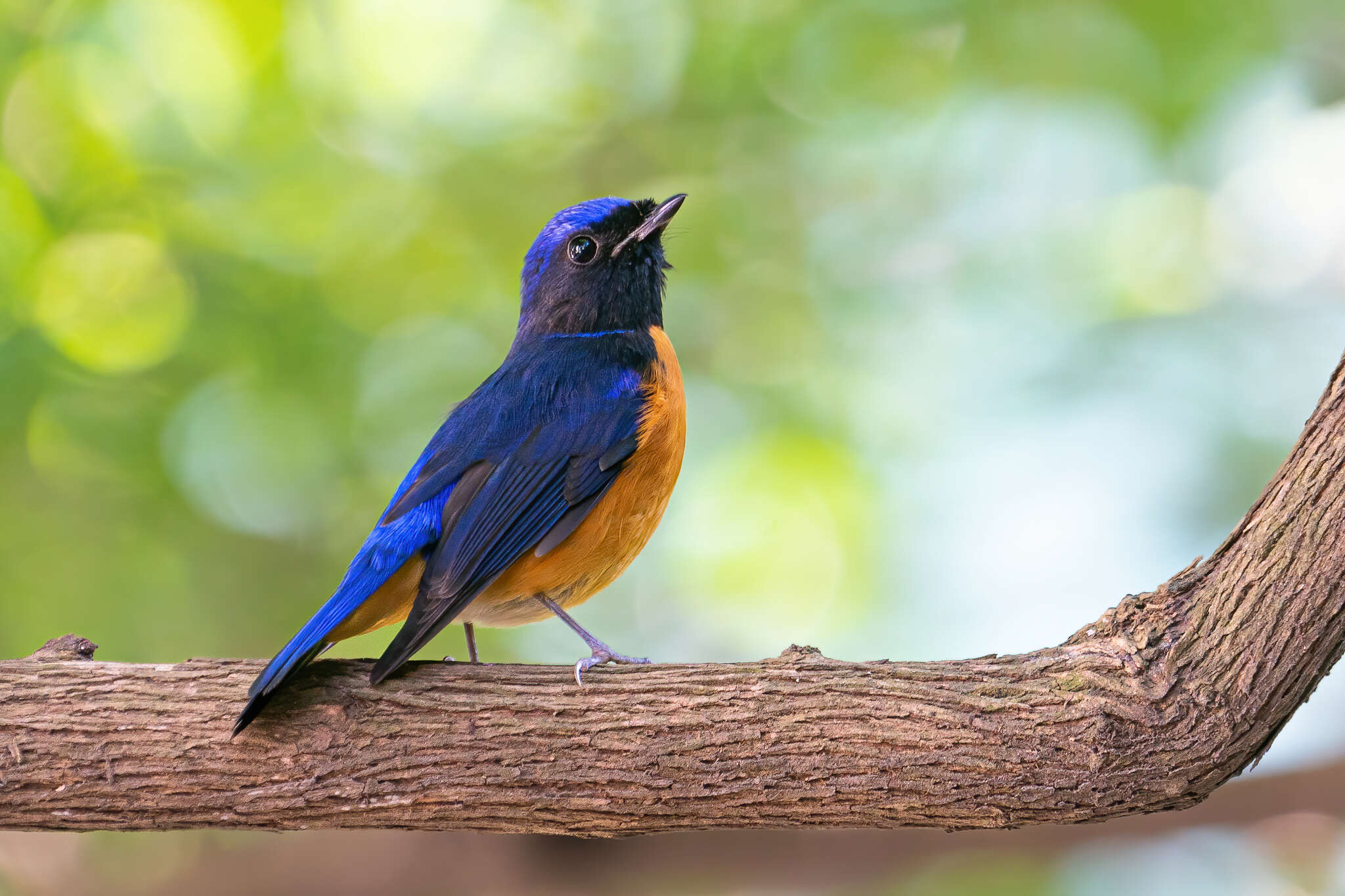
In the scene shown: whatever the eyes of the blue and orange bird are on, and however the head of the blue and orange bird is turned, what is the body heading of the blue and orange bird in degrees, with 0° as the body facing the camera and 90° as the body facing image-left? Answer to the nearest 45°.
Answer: approximately 270°
